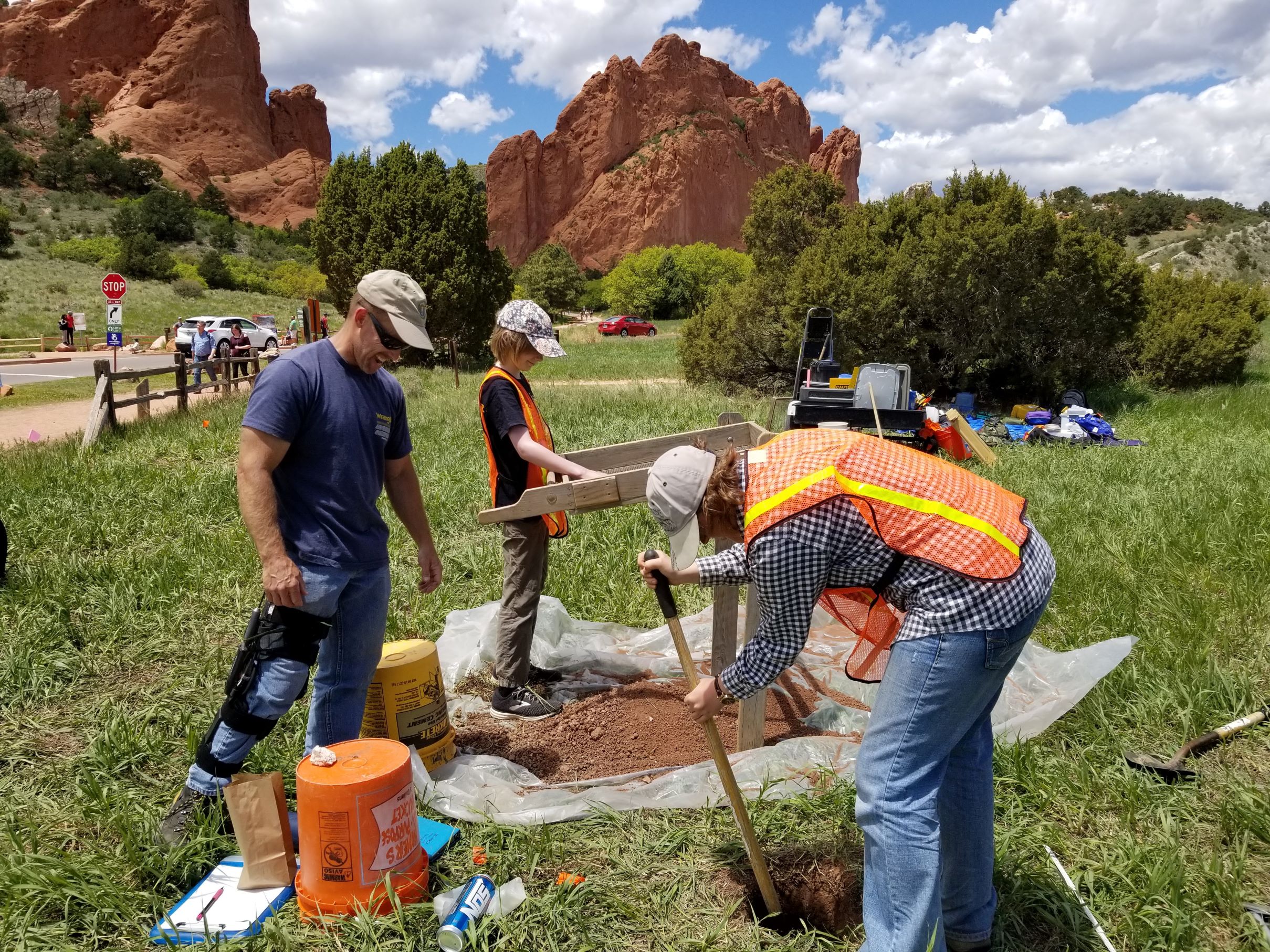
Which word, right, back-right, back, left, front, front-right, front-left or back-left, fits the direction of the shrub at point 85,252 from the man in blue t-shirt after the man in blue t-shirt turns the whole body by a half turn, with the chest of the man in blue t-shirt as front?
front-right

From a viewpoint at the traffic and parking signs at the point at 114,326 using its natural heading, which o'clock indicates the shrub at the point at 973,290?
The shrub is roughly at 10 o'clock from the traffic and parking signs.

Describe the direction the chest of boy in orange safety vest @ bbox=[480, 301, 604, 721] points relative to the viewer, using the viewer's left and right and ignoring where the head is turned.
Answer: facing to the right of the viewer

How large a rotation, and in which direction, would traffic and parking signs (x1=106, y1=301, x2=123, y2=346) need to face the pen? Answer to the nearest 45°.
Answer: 0° — it already faces it

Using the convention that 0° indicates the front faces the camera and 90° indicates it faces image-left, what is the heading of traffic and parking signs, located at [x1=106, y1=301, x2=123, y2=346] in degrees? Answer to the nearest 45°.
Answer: approximately 0°

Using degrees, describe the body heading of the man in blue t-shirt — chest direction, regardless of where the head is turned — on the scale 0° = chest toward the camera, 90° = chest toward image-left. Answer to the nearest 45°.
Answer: approximately 315°

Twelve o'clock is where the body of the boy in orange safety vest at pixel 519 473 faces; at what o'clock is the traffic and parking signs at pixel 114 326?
The traffic and parking signs is roughly at 8 o'clock from the boy in orange safety vest.

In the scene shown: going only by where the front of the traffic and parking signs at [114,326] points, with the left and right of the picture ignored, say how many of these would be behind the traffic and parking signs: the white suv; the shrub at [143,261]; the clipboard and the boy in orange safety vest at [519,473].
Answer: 2

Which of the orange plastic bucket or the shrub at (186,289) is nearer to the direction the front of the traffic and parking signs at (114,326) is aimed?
the orange plastic bucket

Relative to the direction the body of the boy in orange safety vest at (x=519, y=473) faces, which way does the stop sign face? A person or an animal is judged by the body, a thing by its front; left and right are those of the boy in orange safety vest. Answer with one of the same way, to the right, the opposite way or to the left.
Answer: to the right

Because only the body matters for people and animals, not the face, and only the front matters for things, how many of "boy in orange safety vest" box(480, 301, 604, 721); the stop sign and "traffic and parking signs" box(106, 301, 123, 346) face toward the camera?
2

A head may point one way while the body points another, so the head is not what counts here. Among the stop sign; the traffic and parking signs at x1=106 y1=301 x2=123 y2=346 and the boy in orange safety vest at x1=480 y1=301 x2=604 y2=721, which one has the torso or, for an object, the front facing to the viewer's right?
the boy in orange safety vest

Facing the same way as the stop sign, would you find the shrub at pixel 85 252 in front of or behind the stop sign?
behind

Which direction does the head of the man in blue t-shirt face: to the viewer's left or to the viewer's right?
to the viewer's right

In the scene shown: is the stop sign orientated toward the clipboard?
yes
